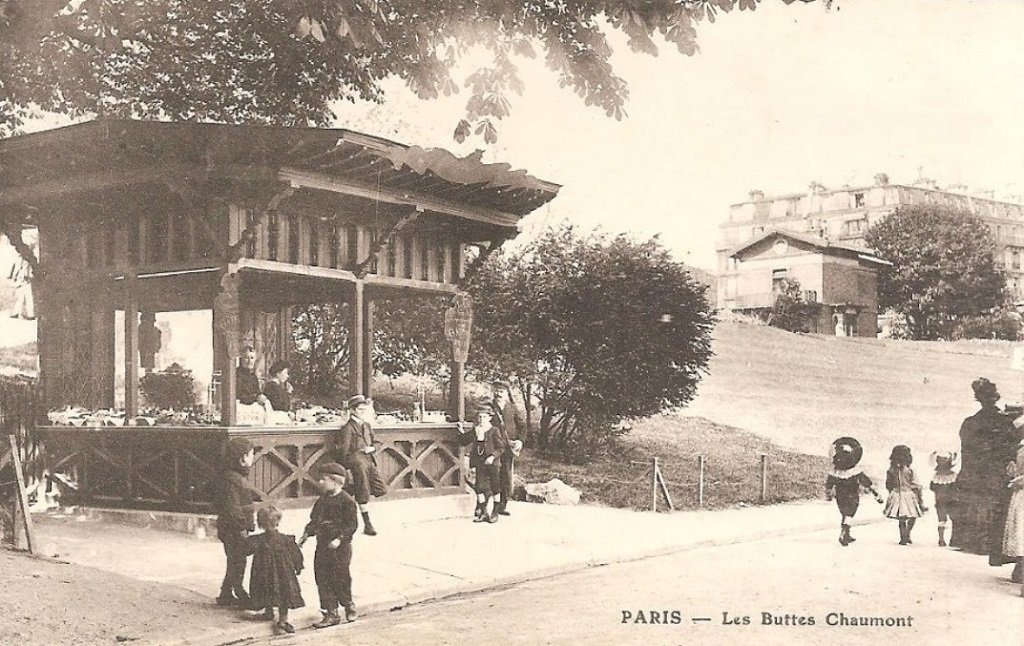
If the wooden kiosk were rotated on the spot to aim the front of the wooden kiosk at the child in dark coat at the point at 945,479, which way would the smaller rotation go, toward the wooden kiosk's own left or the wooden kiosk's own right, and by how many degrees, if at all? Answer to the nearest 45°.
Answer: approximately 45° to the wooden kiosk's own left
